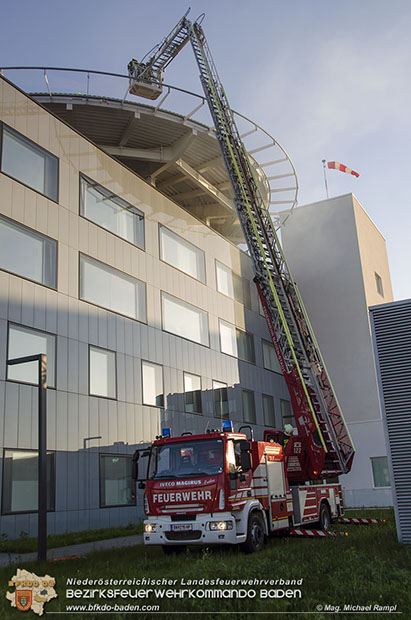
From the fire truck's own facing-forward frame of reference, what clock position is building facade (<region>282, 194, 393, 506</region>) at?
The building facade is roughly at 5 o'clock from the fire truck.

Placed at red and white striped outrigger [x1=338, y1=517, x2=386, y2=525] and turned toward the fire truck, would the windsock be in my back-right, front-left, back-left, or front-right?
back-right

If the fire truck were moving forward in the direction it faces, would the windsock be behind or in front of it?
behind

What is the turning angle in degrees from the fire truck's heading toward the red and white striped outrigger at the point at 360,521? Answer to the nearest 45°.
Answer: approximately 180°

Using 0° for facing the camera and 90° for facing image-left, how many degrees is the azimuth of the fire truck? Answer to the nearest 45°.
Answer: approximately 45°
